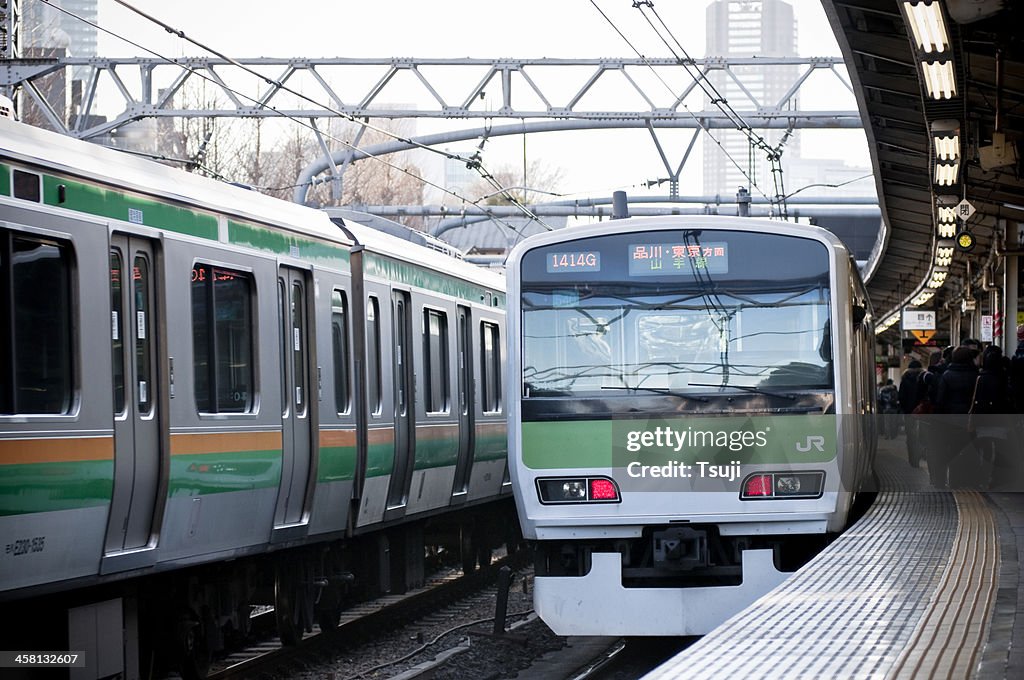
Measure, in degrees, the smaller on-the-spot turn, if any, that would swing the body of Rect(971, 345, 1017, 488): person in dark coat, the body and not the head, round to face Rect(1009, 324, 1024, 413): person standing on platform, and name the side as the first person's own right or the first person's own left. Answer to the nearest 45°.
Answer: approximately 135° to the first person's own right

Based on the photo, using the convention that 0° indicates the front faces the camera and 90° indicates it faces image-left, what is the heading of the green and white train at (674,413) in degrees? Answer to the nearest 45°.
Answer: approximately 0°

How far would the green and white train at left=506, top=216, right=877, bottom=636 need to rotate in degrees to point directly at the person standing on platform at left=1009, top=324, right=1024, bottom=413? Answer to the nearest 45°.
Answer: approximately 135° to its left

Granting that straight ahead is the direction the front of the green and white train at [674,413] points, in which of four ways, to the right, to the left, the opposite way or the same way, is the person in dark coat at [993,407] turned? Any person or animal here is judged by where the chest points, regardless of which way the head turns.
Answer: the opposite way

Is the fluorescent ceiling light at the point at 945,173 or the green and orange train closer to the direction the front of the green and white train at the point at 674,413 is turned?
the green and orange train

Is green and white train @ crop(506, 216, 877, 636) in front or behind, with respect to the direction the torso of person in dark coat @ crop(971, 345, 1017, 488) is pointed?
behind

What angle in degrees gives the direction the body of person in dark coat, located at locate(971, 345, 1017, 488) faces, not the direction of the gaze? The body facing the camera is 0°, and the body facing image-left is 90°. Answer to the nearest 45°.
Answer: approximately 180°
